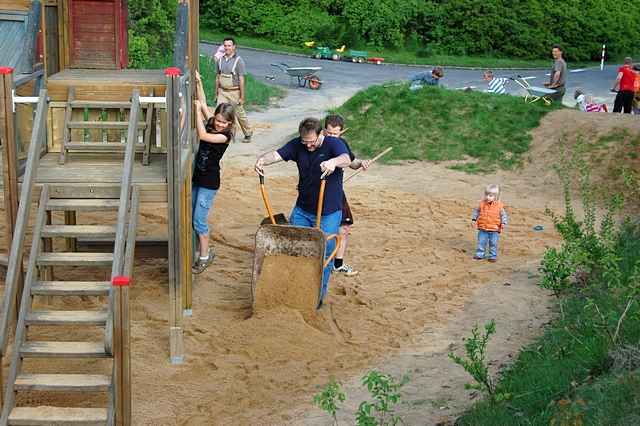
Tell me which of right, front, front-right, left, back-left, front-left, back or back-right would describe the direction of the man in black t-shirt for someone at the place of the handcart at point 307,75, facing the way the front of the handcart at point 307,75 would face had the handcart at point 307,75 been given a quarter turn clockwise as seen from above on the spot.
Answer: front

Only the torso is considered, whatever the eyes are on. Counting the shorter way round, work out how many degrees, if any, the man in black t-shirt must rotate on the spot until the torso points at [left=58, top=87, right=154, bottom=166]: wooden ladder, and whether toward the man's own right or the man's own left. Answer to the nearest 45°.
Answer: approximately 90° to the man's own right

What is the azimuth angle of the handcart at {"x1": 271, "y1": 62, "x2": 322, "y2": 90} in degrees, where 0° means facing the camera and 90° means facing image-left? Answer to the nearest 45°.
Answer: approximately 270°

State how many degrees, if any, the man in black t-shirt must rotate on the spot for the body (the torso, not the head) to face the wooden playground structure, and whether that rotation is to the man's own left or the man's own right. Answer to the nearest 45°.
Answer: approximately 45° to the man's own right

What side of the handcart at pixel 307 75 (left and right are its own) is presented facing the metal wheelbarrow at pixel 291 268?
right

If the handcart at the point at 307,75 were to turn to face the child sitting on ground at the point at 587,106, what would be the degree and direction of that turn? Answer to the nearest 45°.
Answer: approximately 45° to its right

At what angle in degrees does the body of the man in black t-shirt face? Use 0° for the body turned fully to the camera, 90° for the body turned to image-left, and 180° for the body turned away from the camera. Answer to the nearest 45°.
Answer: approximately 0°

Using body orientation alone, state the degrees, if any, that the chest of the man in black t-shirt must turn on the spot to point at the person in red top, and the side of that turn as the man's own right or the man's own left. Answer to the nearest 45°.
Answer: approximately 135° to the man's own left

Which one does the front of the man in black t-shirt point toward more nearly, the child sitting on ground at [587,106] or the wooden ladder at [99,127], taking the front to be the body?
the wooden ladder
